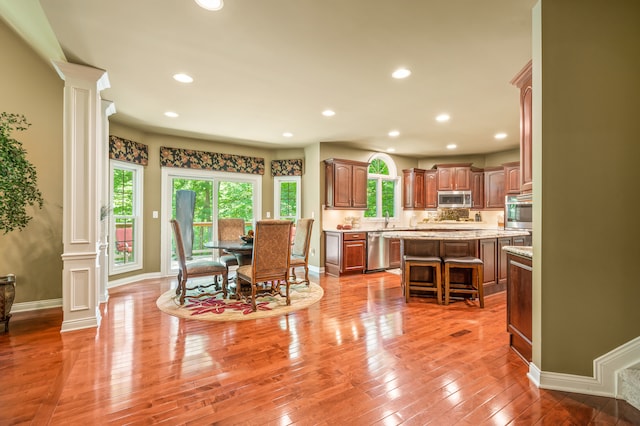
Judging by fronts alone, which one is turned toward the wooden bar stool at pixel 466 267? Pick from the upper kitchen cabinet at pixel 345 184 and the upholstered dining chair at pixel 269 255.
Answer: the upper kitchen cabinet

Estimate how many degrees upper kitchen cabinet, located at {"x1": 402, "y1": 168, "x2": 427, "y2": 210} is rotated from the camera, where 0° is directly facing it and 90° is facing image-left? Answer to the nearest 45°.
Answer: approximately 315°

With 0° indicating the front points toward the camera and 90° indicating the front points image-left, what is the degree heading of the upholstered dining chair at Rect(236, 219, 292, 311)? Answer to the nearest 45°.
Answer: approximately 135°

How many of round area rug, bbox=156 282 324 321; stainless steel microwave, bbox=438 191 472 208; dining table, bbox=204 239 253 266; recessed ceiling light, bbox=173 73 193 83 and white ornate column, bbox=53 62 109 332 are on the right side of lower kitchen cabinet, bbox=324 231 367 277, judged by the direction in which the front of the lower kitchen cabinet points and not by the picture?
4

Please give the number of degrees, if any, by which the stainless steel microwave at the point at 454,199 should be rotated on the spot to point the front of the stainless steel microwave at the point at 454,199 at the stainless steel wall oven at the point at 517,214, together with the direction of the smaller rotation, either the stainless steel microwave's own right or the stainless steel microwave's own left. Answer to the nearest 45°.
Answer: approximately 45° to the stainless steel microwave's own left

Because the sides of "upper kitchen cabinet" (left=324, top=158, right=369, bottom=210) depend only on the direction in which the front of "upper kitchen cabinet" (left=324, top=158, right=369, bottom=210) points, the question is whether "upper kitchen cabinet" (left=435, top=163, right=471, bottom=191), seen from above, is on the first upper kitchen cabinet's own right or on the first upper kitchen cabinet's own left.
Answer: on the first upper kitchen cabinet's own left

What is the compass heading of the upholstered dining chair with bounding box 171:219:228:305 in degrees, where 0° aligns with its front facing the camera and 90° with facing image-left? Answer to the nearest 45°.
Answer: approximately 270°

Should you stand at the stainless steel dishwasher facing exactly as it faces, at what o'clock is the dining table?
The dining table is roughly at 3 o'clock from the stainless steel dishwasher.

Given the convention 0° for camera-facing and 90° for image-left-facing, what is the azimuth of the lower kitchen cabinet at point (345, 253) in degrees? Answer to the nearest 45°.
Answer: approximately 315°

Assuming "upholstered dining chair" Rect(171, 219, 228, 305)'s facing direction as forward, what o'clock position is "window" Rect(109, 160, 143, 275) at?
The window is roughly at 8 o'clock from the upholstered dining chair.

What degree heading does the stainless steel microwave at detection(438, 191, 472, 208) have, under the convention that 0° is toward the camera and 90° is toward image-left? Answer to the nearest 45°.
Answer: approximately 0°

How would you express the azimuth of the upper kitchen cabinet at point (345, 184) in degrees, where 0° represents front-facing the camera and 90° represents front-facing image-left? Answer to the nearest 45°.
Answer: approximately 315°
